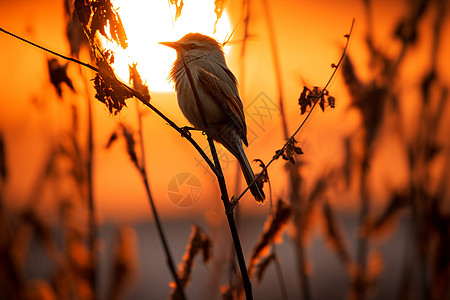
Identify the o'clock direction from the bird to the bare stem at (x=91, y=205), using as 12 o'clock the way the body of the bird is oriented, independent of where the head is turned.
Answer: The bare stem is roughly at 11 o'clock from the bird.

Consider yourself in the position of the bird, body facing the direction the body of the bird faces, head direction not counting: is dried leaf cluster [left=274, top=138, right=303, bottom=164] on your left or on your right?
on your left

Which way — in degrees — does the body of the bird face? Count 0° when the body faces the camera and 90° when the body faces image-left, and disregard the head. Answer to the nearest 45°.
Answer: approximately 90°

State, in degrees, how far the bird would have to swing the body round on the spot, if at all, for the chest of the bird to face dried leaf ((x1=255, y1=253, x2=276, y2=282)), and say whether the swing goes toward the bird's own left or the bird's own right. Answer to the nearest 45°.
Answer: approximately 90° to the bird's own left

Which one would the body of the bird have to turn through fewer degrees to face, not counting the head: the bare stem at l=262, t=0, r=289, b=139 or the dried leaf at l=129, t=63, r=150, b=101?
the dried leaf

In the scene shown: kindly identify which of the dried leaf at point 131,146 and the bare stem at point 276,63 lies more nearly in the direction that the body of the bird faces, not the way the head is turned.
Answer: the dried leaf
